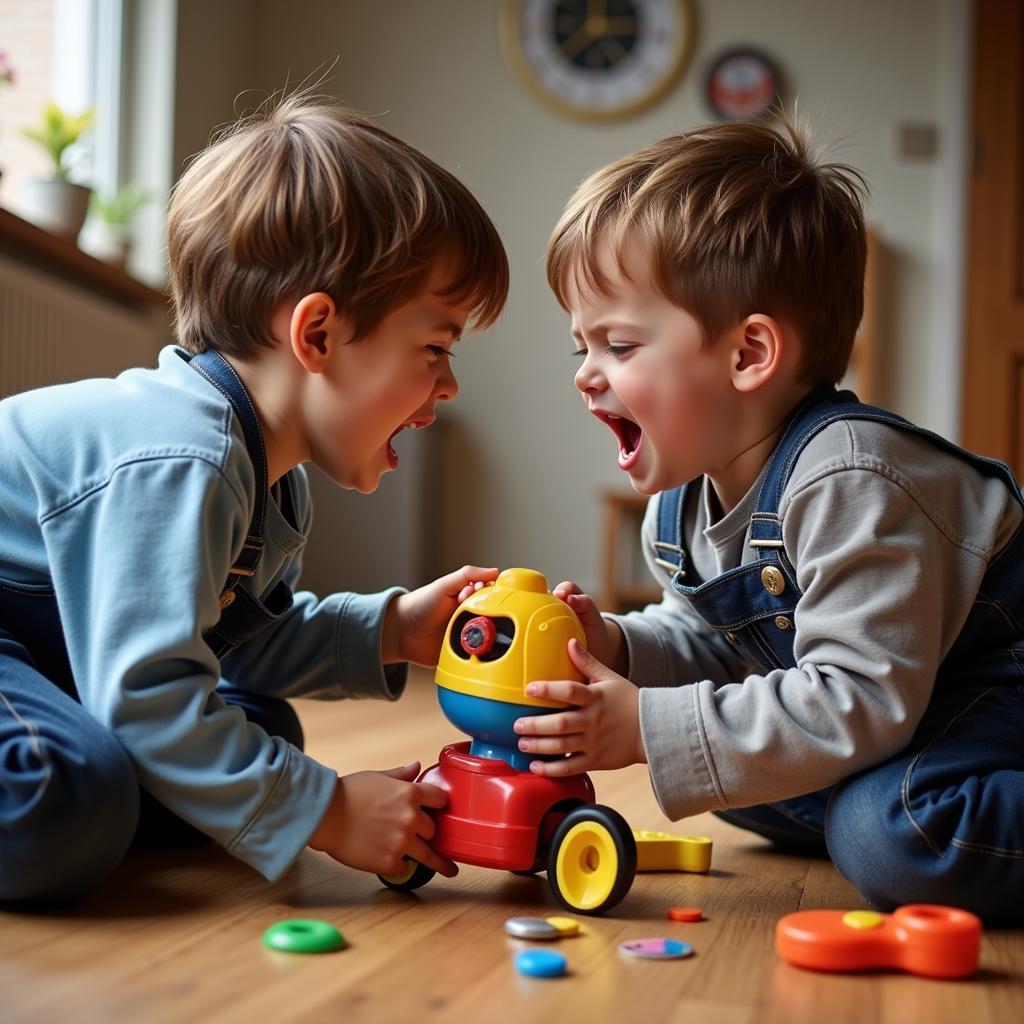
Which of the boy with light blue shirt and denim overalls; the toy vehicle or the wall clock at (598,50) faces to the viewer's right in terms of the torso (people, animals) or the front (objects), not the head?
the boy with light blue shirt and denim overalls

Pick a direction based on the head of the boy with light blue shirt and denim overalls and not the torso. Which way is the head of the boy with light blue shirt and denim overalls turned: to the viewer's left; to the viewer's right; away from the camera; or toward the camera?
to the viewer's right

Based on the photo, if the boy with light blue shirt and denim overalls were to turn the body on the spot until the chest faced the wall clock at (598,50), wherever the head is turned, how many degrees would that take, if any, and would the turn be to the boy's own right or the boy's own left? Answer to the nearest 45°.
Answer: approximately 90° to the boy's own left

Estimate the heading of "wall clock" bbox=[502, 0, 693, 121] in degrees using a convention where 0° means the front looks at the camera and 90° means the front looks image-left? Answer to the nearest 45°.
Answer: approximately 0°

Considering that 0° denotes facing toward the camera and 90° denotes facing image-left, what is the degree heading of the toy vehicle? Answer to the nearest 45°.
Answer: approximately 45°

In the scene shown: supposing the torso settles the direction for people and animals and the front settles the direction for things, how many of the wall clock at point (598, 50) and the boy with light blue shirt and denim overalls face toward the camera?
1

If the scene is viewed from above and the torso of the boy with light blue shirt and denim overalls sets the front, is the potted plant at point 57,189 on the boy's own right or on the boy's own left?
on the boy's own left

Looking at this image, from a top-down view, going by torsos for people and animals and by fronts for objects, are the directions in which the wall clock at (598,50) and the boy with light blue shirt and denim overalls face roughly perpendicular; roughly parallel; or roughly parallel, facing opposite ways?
roughly perpendicular
